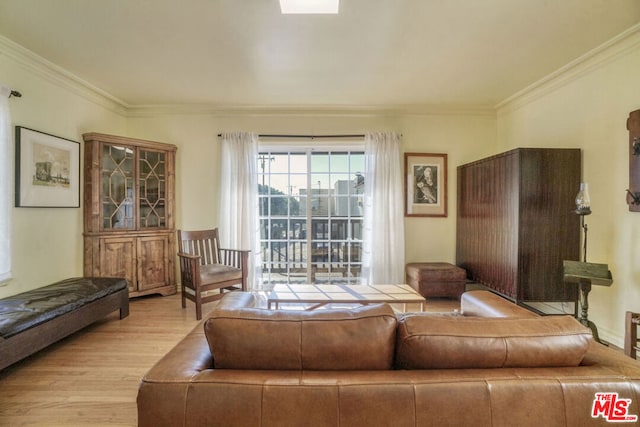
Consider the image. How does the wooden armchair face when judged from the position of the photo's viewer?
facing the viewer and to the right of the viewer

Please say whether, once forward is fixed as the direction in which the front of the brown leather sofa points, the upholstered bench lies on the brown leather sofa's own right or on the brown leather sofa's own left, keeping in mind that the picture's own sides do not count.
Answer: on the brown leather sofa's own left

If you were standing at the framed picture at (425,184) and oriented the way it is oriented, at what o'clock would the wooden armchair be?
The wooden armchair is roughly at 2 o'clock from the framed picture.

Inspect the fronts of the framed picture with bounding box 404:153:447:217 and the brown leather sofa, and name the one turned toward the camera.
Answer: the framed picture

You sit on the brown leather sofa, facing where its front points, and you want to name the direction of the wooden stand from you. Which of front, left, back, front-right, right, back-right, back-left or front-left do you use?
front-right

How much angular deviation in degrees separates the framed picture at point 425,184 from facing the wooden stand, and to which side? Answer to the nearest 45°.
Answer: approximately 45° to its left

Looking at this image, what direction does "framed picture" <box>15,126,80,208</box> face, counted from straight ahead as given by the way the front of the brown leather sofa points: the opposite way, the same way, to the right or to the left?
to the right

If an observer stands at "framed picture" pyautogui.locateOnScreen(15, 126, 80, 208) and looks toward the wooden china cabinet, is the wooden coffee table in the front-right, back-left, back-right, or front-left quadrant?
front-right

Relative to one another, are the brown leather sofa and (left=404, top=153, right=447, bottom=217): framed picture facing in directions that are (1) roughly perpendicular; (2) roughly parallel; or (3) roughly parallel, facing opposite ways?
roughly parallel, facing opposite ways

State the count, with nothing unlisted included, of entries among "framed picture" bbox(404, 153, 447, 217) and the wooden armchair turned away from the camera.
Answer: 0

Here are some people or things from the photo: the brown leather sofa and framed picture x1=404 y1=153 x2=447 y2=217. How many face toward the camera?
1

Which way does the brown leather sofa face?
away from the camera

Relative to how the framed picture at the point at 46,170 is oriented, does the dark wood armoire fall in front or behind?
in front

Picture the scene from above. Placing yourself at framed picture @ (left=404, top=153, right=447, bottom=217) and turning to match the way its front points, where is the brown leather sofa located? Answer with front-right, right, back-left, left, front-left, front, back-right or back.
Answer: front

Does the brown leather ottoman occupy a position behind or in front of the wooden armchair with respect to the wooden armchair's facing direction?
in front

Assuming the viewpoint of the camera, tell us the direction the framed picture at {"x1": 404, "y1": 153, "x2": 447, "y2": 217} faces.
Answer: facing the viewer
